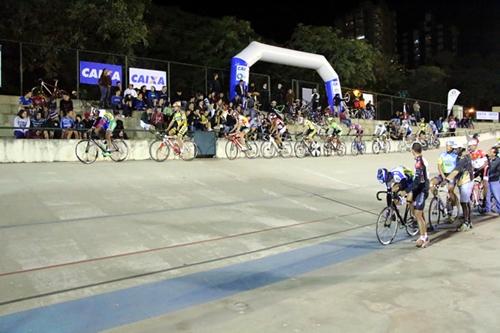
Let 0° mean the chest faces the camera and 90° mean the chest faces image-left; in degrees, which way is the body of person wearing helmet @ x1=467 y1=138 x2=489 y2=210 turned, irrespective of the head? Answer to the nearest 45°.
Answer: approximately 45°

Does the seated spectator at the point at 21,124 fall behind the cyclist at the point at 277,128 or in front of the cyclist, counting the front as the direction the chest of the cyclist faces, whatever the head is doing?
in front

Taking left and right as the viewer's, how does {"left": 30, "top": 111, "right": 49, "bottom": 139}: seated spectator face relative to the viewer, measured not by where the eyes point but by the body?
facing the viewer

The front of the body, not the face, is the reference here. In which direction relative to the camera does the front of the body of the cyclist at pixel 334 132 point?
to the viewer's left

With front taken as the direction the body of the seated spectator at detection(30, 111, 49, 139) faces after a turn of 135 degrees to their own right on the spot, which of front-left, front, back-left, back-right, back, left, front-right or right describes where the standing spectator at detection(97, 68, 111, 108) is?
right

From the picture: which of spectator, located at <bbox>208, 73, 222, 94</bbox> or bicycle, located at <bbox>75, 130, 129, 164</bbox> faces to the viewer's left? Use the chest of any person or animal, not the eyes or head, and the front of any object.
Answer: the bicycle

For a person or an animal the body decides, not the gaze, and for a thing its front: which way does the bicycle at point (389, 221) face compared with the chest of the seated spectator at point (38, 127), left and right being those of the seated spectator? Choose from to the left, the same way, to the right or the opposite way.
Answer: to the right

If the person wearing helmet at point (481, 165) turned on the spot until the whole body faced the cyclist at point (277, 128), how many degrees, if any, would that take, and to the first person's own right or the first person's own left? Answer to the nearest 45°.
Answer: approximately 90° to the first person's own right

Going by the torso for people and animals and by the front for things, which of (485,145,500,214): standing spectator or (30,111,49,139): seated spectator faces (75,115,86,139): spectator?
the standing spectator

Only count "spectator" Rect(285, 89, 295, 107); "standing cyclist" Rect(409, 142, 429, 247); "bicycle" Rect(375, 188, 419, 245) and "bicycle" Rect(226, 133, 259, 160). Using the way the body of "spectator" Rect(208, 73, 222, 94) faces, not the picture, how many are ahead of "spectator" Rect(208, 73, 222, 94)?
3

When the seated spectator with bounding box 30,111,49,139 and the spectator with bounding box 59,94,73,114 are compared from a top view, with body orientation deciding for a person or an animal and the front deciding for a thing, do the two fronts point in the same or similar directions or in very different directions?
same or similar directions

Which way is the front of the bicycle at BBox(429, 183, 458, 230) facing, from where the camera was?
facing the viewer and to the left of the viewer

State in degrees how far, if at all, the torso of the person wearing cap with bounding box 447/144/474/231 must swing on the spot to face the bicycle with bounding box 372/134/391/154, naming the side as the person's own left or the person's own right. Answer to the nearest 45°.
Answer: approximately 90° to the person's own right

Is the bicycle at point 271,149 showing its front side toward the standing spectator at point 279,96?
no

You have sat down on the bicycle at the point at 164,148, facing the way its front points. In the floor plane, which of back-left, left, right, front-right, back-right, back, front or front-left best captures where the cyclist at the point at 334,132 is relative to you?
back-right

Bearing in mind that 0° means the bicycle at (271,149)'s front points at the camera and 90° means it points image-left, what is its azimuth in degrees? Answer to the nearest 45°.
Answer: approximately 90°

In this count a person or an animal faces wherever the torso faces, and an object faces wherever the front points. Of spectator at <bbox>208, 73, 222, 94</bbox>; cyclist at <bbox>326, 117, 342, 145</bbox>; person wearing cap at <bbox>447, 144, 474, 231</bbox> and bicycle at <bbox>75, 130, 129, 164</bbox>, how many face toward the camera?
1

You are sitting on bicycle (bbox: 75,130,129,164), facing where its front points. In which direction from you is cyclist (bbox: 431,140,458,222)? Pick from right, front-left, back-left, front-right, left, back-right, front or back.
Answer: back-left
